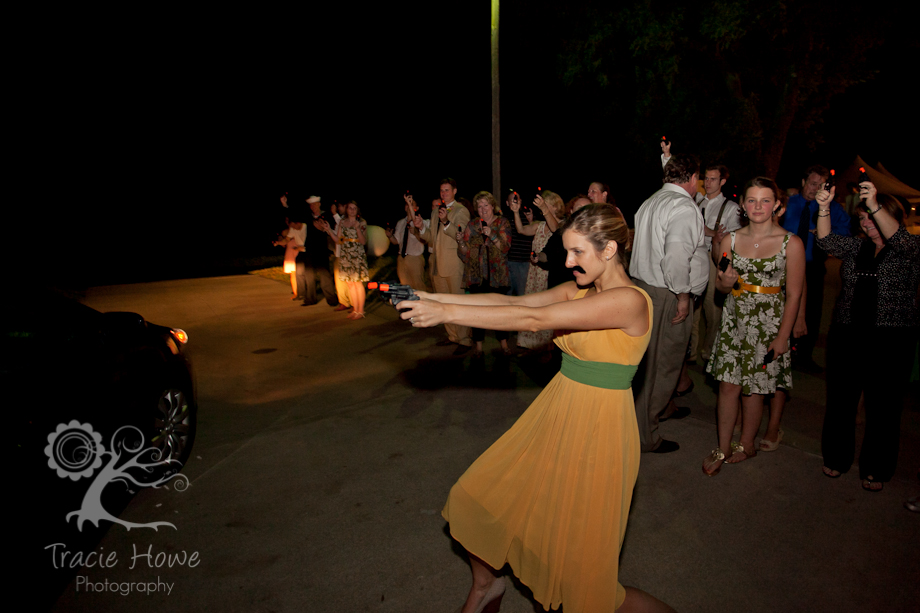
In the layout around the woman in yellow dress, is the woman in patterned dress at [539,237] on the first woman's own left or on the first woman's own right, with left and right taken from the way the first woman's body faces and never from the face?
on the first woman's own right

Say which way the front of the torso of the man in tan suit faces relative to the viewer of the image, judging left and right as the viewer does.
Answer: facing the viewer and to the left of the viewer

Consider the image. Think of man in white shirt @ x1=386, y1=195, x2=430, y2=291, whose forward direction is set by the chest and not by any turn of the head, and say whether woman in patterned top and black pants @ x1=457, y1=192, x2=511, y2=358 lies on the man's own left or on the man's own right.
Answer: on the man's own left

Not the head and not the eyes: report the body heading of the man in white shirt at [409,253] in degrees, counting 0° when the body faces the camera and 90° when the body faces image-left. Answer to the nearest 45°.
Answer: approximately 45°

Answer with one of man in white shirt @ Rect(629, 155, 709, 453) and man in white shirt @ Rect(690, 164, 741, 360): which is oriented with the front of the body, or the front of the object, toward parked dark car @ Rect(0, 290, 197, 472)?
man in white shirt @ Rect(690, 164, 741, 360)

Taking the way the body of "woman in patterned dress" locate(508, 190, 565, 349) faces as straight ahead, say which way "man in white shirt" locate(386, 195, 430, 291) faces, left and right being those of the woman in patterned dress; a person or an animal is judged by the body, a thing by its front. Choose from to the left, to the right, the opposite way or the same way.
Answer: the same way

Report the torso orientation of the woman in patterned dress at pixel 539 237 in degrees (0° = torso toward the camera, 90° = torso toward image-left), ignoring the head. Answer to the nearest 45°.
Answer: approximately 45°

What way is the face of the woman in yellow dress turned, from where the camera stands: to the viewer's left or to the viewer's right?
to the viewer's left

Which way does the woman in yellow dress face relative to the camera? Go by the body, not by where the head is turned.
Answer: to the viewer's left

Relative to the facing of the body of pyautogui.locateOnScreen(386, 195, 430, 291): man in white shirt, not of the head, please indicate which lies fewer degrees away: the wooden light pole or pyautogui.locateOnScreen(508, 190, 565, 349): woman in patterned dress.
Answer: the woman in patterned dress

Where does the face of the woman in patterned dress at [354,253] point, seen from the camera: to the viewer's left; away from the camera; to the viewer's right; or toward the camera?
toward the camera

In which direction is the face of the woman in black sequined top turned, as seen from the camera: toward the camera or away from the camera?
toward the camera

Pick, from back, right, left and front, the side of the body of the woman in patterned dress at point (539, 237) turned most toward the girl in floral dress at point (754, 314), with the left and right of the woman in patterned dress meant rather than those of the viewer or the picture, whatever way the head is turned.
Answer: left
